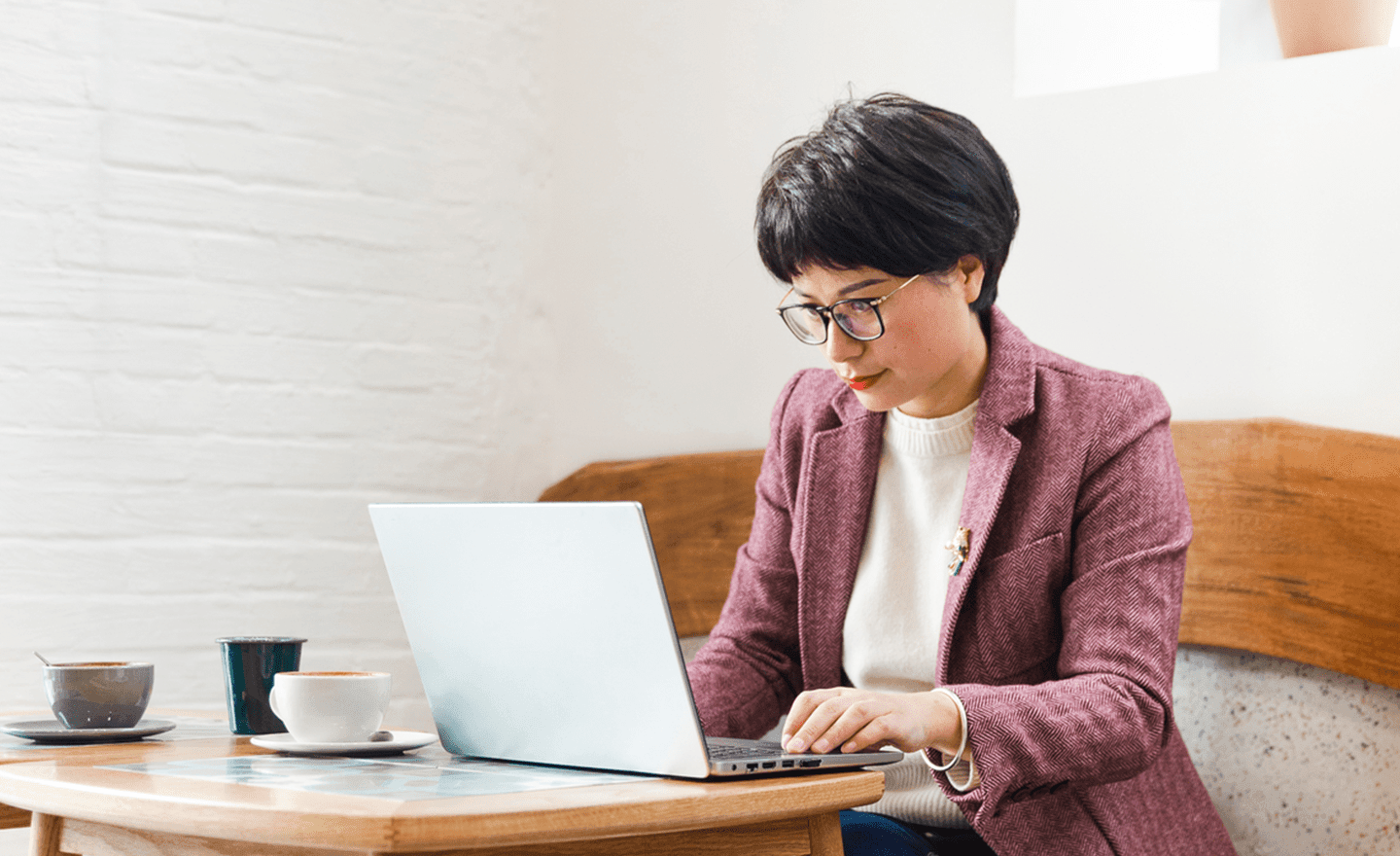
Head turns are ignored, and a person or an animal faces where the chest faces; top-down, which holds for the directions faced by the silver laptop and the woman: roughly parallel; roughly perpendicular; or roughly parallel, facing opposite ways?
roughly parallel, facing opposite ways

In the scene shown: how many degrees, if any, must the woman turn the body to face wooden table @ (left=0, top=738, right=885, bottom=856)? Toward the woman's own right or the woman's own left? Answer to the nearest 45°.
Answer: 0° — they already face it

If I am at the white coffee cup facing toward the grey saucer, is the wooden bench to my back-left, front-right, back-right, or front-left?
back-right

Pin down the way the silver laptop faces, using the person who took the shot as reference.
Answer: facing away from the viewer and to the right of the viewer

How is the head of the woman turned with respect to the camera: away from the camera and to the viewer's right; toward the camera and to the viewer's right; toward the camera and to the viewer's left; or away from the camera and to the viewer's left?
toward the camera and to the viewer's left

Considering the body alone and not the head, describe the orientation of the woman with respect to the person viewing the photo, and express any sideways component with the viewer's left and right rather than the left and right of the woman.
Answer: facing the viewer and to the left of the viewer

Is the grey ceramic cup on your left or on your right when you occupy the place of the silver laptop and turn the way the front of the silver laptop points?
on your left

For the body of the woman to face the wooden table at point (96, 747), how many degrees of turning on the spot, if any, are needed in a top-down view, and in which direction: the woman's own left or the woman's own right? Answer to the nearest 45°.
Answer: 0° — they already face it

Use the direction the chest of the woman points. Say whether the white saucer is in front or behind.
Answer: in front

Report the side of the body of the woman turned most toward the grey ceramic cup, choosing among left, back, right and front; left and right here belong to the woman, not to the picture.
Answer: front

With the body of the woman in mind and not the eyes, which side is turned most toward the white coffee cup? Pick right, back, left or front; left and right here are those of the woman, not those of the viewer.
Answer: front
